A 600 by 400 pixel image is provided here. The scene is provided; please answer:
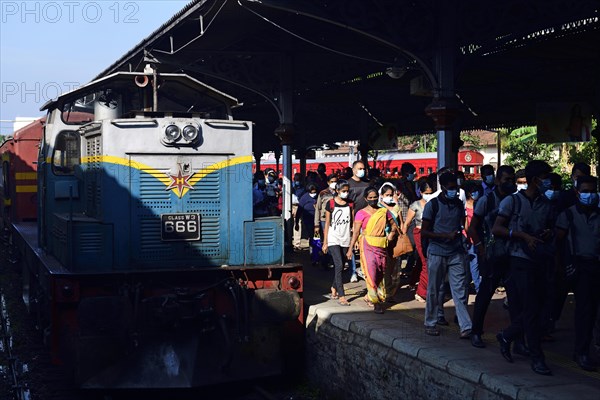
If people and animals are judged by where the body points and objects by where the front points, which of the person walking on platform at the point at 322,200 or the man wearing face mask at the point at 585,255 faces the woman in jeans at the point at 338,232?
the person walking on platform

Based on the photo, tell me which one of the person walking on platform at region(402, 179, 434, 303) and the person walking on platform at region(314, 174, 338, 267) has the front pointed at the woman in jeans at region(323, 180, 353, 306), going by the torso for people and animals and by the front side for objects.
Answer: the person walking on platform at region(314, 174, 338, 267)

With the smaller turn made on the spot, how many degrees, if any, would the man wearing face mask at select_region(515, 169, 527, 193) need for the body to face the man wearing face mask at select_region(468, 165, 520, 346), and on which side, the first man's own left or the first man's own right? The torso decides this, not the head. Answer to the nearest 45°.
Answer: approximately 45° to the first man's own right

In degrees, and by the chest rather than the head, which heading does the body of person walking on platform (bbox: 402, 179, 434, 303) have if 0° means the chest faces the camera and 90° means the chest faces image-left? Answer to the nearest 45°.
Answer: approximately 315°

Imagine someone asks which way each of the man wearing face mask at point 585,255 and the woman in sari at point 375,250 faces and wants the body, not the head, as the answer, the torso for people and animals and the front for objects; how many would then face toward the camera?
2

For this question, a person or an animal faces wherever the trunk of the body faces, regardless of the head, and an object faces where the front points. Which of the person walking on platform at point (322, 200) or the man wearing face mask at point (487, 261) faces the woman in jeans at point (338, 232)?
the person walking on platform

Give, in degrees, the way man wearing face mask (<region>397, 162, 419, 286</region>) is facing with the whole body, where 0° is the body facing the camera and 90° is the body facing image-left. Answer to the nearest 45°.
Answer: approximately 315°
